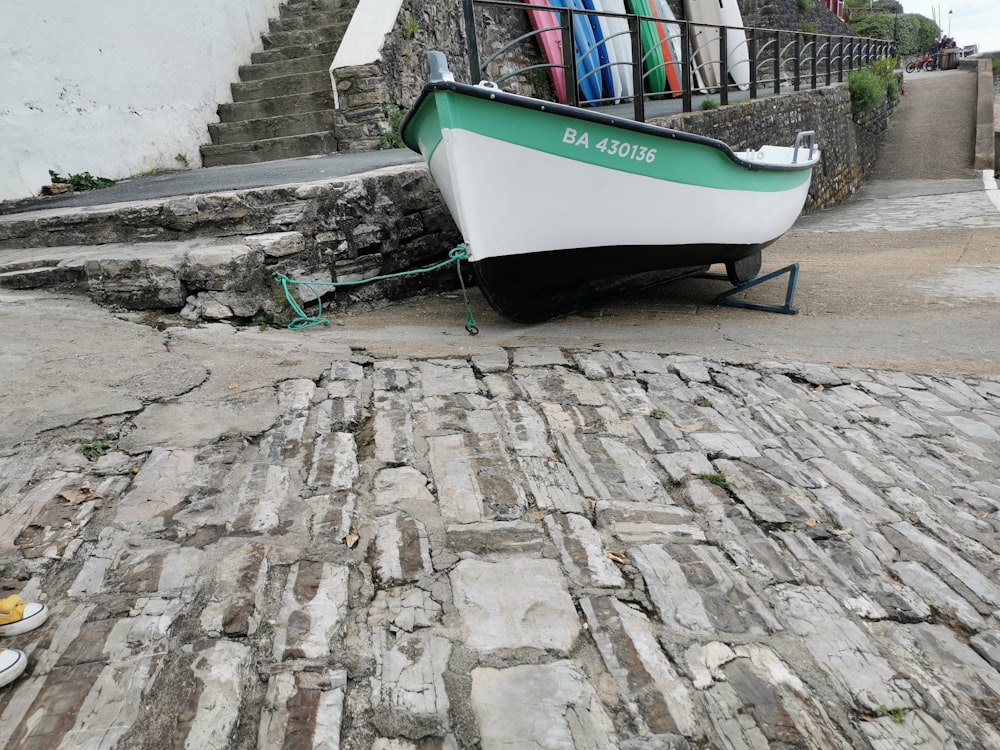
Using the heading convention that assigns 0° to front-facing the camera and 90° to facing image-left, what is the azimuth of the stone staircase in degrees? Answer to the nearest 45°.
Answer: approximately 0°

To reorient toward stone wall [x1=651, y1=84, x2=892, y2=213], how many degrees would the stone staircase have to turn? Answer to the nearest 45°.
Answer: approximately 90° to its left

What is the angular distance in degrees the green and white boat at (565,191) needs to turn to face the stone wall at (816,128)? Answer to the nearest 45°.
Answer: approximately 135° to its right

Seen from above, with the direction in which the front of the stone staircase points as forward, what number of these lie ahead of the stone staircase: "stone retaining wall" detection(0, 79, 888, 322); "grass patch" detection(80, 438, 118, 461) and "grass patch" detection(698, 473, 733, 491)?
3

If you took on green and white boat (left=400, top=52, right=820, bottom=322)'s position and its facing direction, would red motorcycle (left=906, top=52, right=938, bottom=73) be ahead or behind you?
behind

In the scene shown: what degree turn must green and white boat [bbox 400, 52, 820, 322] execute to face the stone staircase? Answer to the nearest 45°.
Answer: approximately 90° to its right

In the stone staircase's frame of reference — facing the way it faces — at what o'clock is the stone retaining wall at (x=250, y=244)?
The stone retaining wall is roughly at 12 o'clock from the stone staircase.
